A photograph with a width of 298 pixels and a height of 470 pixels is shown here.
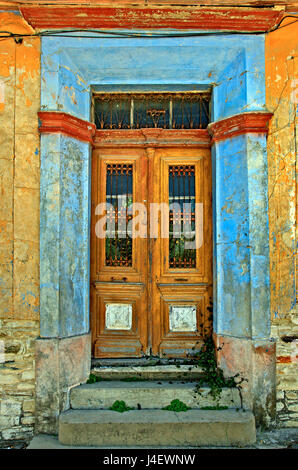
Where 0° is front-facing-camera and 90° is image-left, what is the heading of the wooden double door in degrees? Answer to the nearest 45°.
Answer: approximately 0°
